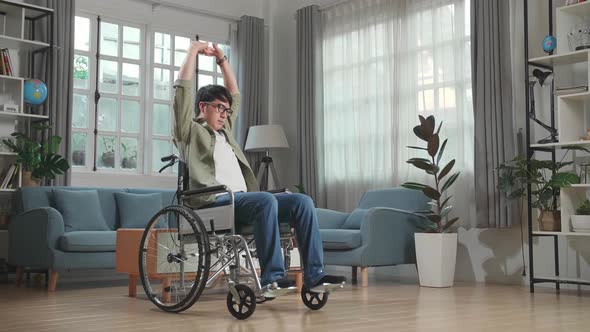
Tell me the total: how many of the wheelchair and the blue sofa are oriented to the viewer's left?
0

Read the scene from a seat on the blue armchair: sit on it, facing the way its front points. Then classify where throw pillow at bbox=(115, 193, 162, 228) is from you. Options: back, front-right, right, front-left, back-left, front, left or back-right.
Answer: front-right

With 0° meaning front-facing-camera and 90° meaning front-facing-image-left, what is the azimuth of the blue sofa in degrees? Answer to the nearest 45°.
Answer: approximately 315°

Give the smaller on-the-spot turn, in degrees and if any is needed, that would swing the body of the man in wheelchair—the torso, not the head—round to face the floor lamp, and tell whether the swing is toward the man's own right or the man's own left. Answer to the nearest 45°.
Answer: approximately 135° to the man's own left

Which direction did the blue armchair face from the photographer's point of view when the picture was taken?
facing the viewer and to the left of the viewer

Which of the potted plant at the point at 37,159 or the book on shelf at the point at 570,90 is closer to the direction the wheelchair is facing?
the book on shelf

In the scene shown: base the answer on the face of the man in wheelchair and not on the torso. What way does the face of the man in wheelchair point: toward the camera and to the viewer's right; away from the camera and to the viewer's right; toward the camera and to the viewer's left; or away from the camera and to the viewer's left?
toward the camera and to the viewer's right

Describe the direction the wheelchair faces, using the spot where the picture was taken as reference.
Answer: facing the viewer and to the right of the viewer

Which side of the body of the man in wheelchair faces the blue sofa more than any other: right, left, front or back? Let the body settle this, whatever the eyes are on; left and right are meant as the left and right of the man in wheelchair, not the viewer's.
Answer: back

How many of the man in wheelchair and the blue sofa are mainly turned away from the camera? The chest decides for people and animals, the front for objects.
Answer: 0

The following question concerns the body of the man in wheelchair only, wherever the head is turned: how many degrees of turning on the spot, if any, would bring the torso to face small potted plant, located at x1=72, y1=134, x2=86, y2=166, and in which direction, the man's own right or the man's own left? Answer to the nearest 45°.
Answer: approximately 180°

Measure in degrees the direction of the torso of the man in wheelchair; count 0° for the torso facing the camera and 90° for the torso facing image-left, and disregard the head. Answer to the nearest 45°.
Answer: approximately 315°

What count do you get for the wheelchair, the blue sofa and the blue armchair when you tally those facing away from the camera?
0
